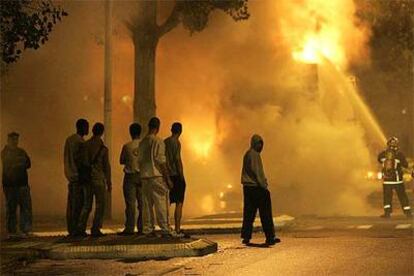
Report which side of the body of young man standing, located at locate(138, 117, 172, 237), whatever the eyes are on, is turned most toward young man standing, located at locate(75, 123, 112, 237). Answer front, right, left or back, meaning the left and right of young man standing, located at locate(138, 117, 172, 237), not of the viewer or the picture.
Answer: left

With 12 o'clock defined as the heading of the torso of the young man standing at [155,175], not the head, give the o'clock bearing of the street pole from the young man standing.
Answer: The street pole is roughly at 10 o'clock from the young man standing.

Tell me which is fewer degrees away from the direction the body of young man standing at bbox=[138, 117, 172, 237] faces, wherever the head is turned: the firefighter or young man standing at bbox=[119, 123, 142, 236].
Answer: the firefighter

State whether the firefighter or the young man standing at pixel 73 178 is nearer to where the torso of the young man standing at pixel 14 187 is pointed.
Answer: the firefighter

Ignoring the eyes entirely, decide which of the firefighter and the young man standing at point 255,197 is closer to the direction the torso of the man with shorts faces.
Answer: the firefighter

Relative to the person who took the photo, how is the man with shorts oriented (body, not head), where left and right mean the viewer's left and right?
facing away from the viewer and to the right of the viewer

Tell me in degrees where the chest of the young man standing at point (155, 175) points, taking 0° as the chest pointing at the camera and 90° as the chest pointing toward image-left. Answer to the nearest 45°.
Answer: approximately 225°

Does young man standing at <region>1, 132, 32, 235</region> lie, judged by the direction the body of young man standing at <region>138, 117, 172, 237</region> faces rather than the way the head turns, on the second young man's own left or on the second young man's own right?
on the second young man's own left

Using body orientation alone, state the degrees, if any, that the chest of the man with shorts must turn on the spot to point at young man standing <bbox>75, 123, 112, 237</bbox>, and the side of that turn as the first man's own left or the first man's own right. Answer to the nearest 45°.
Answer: approximately 135° to the first man's own left
